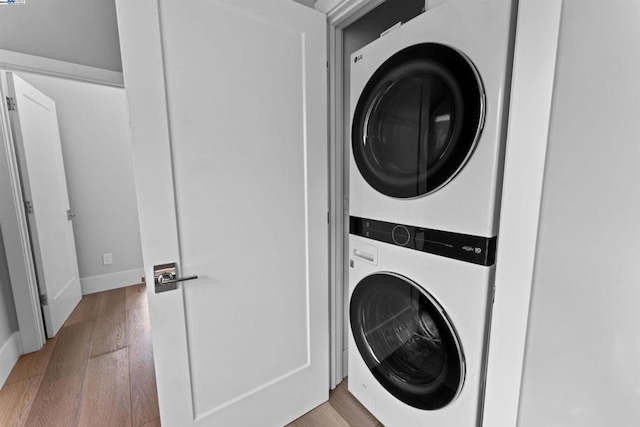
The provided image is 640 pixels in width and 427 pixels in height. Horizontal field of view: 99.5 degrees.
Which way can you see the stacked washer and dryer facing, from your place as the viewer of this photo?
facing the viewer and to the left of the viewer

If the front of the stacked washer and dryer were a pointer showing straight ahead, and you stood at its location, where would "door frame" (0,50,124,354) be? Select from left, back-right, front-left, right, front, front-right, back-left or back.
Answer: front-right

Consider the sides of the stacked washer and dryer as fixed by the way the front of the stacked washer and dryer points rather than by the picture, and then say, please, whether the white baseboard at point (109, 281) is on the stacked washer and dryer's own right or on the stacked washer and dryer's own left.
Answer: on the stacked washer and dryer's own right

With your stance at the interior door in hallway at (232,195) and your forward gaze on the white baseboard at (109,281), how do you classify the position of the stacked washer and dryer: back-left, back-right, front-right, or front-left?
back-right

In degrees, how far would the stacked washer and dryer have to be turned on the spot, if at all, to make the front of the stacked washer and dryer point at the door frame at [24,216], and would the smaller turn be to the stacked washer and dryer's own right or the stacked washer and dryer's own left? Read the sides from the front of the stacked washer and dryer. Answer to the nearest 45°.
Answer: approximately 45° to the stacked washer and dryer's own right

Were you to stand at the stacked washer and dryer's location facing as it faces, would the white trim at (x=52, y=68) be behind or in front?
in front

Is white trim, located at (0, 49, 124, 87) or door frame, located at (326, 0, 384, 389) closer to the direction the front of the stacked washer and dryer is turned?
the white trim
